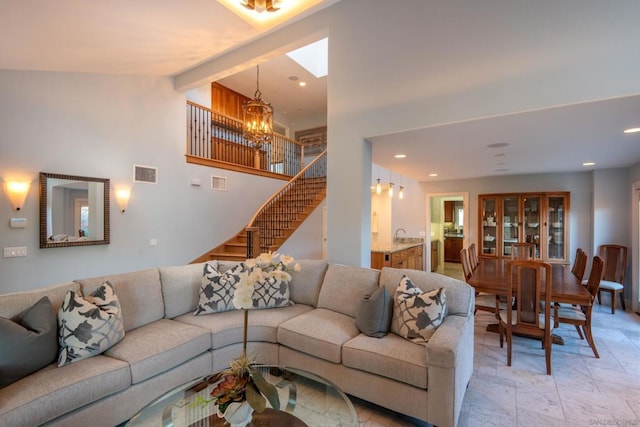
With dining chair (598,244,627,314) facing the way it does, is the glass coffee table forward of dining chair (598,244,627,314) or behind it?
forward

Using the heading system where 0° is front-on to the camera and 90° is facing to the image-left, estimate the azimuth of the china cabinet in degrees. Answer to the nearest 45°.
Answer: approximately 0°

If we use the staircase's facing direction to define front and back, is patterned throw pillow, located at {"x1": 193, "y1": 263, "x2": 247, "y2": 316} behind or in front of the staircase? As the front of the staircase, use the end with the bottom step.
in front

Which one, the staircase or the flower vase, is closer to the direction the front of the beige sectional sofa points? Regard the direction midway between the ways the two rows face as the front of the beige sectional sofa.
the flower vase

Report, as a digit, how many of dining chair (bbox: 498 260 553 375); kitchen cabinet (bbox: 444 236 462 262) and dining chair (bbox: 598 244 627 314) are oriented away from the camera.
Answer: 1

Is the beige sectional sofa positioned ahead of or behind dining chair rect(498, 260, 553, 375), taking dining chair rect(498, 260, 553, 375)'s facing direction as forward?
behind

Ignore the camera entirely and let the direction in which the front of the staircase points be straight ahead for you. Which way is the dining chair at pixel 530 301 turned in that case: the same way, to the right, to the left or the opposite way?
the opposite way

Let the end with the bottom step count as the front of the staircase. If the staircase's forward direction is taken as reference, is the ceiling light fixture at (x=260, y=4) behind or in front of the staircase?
in front

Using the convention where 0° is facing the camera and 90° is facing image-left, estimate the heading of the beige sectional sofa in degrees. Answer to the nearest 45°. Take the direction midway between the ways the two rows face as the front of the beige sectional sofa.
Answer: approximately 0°

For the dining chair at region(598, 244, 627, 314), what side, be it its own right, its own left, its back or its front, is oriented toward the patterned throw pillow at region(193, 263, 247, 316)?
front

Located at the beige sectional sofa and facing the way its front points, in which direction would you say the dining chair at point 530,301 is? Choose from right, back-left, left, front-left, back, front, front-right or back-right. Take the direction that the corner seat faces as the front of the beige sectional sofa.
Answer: left

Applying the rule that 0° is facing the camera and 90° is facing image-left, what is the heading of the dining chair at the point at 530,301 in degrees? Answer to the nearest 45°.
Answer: approximately 180°

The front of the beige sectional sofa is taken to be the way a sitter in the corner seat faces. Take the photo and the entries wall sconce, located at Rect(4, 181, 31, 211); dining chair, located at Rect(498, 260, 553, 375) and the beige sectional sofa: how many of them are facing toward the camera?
2

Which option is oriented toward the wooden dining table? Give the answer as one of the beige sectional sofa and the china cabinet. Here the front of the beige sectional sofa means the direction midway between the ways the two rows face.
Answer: the china cabinet

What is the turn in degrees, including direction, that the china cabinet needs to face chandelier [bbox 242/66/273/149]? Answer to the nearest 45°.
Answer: approximately 45° to its right

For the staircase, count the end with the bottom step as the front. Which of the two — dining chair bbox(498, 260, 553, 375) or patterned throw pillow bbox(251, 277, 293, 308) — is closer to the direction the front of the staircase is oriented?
the patterned throw pillow
